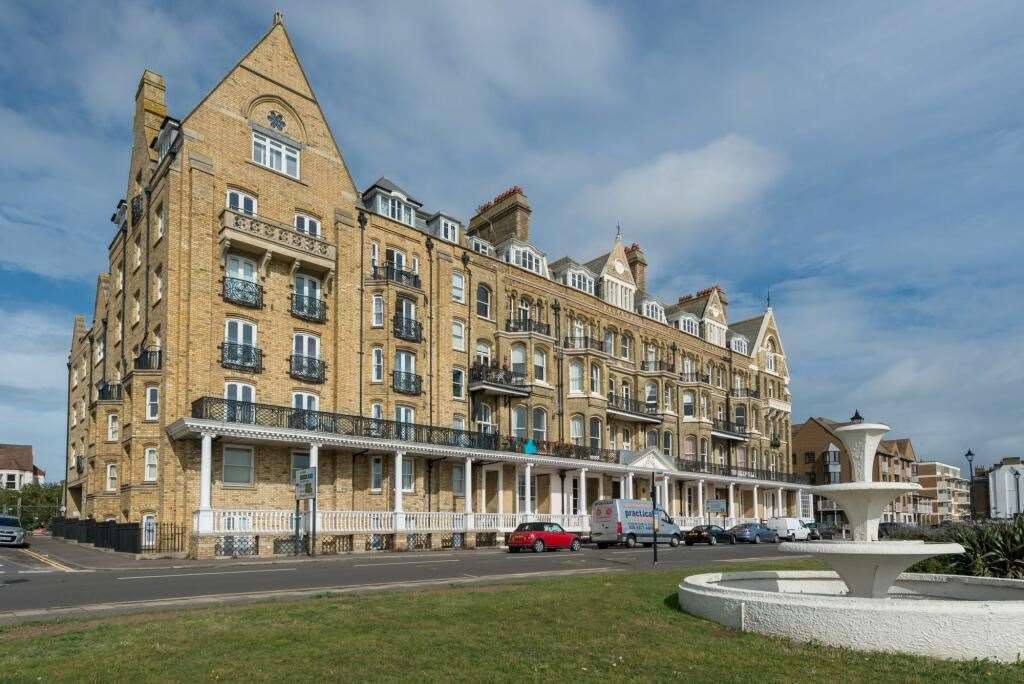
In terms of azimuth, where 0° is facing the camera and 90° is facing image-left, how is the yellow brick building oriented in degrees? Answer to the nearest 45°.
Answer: approximately 315°

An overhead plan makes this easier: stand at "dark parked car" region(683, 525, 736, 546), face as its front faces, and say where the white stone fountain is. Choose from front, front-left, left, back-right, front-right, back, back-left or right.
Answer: back-right

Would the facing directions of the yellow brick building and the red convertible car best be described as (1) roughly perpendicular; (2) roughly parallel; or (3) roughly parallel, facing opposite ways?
roughly perpendicular

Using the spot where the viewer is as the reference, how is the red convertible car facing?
facing away from the viewer and to the right of the viewer

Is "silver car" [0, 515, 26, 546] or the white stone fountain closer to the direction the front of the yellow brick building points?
the white stone fountain

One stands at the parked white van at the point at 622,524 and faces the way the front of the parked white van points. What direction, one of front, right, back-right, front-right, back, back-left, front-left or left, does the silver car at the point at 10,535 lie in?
back-left

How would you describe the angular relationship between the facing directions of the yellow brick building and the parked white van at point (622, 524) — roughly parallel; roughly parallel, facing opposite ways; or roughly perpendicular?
roughly perpendicular

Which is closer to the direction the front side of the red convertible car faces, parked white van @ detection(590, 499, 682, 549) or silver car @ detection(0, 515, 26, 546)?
the parked white van
